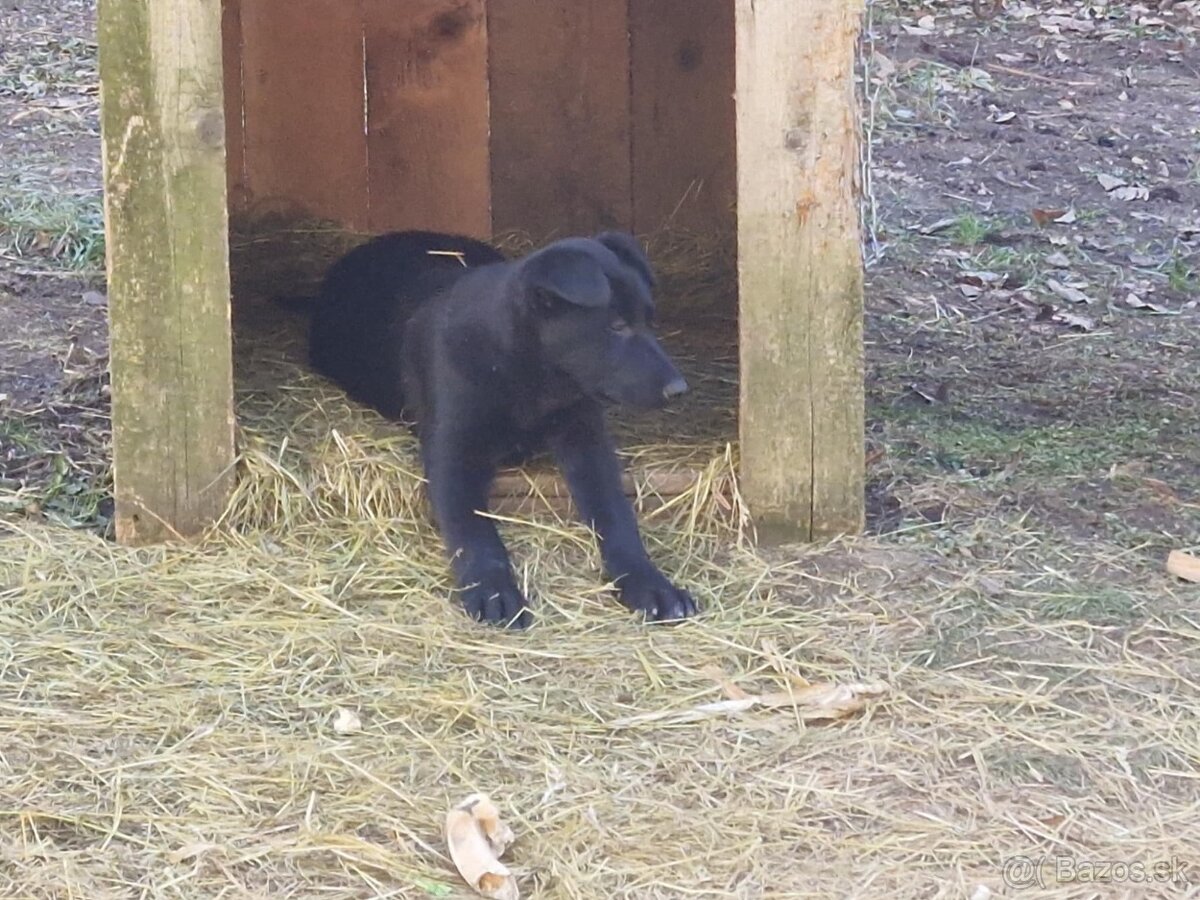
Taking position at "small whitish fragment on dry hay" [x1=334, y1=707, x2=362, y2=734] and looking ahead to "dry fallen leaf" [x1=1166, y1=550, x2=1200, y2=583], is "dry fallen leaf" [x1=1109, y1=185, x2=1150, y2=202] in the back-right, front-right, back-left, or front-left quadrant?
front-left

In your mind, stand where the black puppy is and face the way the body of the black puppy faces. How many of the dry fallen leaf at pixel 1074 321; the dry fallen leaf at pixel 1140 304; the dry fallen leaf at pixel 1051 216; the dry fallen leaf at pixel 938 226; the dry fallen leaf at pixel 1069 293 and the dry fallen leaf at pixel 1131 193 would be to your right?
0

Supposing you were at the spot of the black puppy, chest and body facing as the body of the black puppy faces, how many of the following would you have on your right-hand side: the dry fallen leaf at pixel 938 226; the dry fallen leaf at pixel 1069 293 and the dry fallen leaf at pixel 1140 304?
0

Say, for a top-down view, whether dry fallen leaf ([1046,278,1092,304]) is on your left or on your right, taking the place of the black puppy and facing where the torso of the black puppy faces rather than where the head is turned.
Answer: on your left

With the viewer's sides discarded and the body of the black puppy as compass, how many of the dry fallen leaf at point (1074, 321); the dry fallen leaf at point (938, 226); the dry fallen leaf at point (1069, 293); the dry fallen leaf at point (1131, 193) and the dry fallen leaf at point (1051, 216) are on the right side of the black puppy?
0

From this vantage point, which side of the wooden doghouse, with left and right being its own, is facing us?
front

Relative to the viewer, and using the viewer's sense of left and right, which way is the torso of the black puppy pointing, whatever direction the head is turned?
facing the viewer and to the right of the viewer

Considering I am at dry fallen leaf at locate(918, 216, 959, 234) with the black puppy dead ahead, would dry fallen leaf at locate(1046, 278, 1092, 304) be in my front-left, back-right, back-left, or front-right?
front-left

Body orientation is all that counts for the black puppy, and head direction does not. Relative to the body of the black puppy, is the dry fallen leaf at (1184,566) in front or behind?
in front

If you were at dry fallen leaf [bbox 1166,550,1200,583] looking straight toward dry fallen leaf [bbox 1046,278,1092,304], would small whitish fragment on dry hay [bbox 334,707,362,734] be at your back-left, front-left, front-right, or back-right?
back-left

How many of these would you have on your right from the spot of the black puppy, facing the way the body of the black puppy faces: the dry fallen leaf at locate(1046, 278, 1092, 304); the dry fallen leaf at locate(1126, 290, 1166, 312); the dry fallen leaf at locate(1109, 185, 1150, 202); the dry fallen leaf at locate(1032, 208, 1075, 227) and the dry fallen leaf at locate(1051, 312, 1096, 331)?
0

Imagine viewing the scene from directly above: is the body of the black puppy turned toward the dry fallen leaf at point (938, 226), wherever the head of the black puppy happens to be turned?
no

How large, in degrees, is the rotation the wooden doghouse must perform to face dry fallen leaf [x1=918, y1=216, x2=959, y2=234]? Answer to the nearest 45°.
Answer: approximately 180°

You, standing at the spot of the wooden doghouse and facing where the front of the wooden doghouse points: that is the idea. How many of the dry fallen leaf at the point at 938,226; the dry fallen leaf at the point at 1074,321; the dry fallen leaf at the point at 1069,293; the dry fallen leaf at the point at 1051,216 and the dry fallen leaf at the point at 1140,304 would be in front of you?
0

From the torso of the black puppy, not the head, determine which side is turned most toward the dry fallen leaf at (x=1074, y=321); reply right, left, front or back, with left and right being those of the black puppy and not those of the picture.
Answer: left
